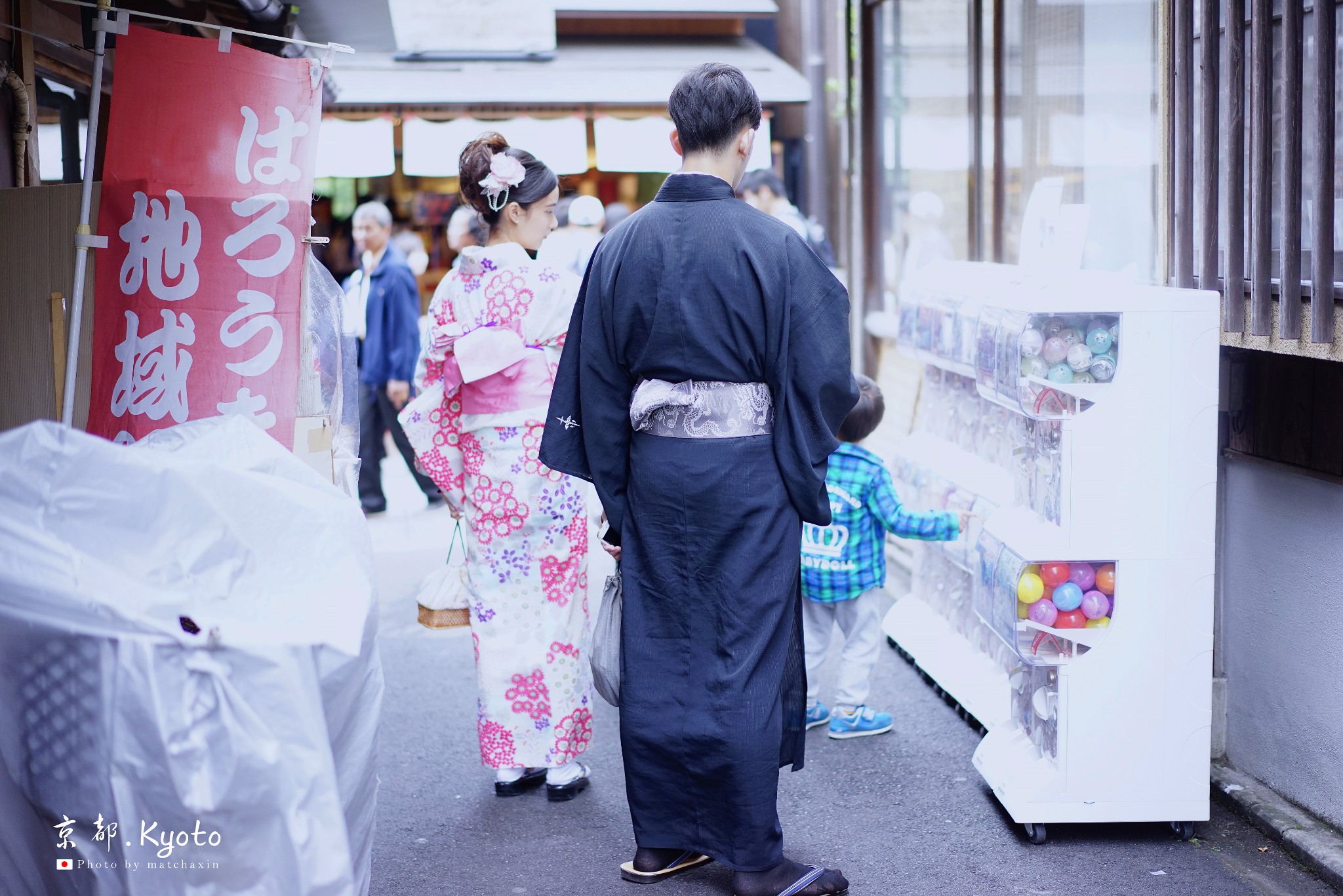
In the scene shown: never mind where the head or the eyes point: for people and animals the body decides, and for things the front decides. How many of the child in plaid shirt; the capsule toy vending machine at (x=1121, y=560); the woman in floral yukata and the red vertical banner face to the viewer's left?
1

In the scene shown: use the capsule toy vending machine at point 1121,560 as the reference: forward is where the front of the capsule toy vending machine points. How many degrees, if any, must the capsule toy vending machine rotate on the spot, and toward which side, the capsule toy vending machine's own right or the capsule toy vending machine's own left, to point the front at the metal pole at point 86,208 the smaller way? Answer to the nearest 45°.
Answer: approximately 45° to the capsule toy vending machine's own left

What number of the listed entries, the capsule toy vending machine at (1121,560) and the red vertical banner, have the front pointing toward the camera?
1

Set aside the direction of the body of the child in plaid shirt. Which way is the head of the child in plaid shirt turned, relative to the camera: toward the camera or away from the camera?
away from the camera

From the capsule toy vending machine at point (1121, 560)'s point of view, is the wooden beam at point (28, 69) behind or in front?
in front

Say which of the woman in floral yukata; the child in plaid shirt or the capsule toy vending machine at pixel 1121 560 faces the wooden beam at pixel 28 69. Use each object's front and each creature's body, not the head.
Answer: the capsule toy vending machine

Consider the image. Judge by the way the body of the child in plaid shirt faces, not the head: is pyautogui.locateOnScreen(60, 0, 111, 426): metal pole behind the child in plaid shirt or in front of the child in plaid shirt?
behind

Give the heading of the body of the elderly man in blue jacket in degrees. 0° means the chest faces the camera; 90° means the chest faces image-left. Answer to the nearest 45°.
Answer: approximately 45°

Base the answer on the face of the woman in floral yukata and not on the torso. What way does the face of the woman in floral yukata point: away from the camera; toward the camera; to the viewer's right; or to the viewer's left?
to the viewer's right

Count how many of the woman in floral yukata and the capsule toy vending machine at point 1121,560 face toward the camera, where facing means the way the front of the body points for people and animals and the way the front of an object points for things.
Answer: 0

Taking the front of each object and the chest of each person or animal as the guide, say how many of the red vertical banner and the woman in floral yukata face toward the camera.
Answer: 1

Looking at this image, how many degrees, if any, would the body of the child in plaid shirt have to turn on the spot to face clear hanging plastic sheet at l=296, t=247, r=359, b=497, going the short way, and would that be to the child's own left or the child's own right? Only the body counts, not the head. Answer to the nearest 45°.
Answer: approximately 180°

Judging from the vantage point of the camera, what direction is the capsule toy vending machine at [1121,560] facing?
facing to the left of the viewer

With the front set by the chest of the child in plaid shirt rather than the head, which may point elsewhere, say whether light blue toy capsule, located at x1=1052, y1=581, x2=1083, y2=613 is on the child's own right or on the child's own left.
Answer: on the child's own right

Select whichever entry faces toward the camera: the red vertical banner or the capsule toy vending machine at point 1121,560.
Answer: the red vertical banner

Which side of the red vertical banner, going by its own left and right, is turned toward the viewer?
front
